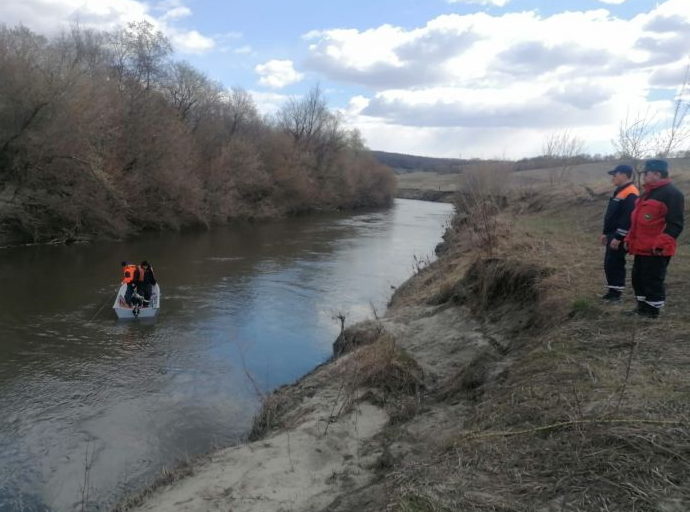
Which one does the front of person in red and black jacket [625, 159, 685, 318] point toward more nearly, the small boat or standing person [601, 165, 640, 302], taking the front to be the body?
the small boat

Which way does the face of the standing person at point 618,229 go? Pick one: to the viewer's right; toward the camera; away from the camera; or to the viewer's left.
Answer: to the viewer's left

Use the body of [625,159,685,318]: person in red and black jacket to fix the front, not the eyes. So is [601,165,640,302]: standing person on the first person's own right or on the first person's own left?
on the first person's own right

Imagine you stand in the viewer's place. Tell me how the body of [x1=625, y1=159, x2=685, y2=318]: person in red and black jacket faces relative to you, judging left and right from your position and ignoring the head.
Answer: facing the viewer and to the left of the viewer

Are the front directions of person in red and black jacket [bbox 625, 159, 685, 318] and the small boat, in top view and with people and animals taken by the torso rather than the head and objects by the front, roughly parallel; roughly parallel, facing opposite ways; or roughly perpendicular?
roughly perpendicular

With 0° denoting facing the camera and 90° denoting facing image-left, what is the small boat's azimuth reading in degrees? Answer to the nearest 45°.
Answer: approximately 180°

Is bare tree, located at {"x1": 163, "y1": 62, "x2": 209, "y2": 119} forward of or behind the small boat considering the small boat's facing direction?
forward

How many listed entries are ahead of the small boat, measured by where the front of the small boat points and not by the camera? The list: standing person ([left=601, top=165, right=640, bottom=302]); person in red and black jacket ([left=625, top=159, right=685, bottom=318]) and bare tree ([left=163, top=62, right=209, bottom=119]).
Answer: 1
